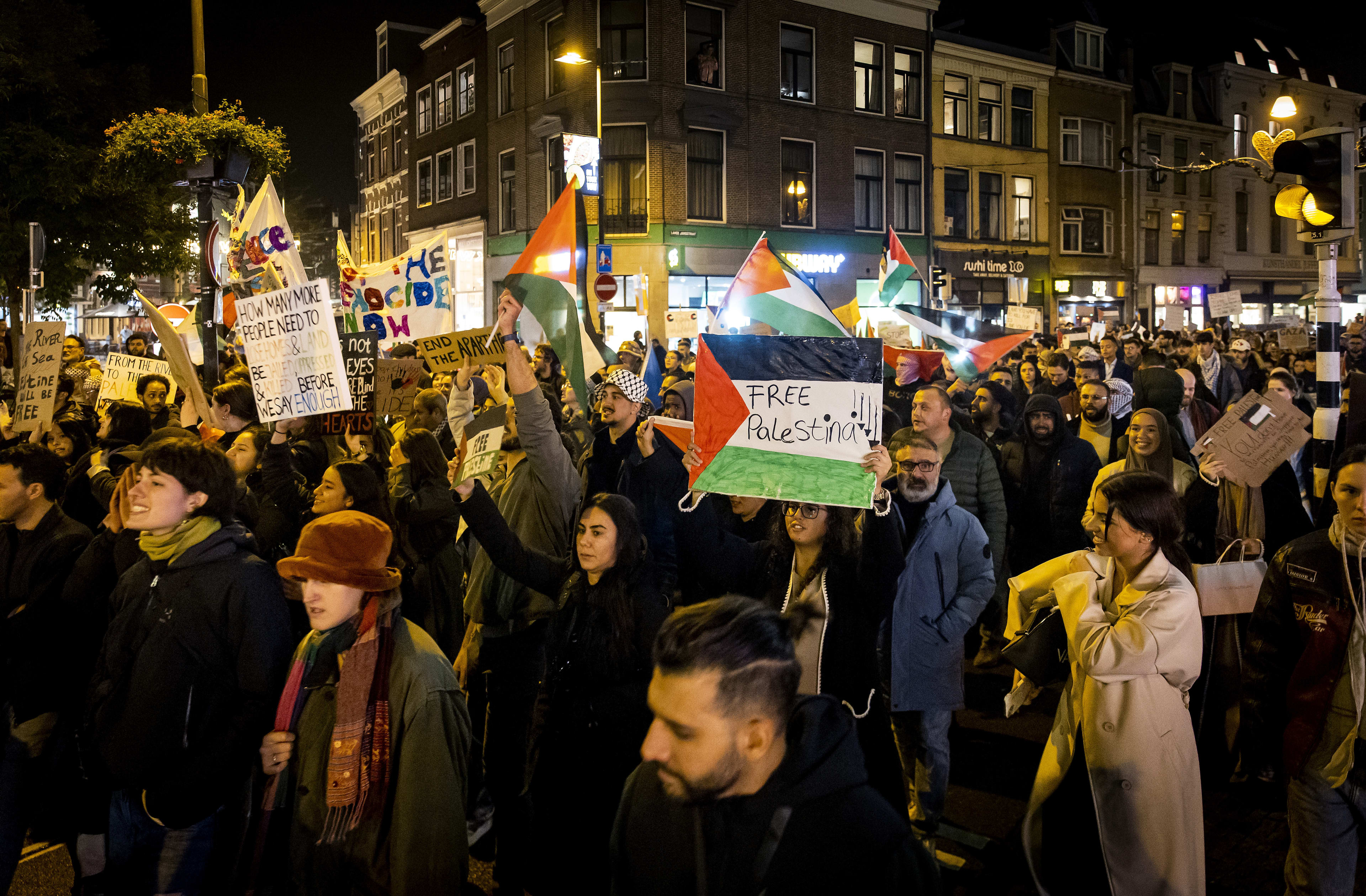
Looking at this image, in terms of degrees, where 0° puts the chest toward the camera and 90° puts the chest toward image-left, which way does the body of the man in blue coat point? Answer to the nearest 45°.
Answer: approximately 45°

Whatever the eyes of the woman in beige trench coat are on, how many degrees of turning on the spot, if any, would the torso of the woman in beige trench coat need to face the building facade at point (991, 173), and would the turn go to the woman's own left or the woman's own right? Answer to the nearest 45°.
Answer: approximately 135° to the woman's own right

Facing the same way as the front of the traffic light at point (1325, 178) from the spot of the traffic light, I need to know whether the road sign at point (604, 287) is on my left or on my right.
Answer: on my right

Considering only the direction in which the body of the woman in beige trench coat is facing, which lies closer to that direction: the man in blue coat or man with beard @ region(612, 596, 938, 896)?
the man with beard

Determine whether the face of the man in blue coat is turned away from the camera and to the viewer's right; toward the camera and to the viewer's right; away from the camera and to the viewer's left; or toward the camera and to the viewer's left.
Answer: toward the camera and to the viewer's left

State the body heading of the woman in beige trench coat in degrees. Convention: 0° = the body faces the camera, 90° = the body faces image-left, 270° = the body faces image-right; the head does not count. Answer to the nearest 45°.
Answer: approximately 45°

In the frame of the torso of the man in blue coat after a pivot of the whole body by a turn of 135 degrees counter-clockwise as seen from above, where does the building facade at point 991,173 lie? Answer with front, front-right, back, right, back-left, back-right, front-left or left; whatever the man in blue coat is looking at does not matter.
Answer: left

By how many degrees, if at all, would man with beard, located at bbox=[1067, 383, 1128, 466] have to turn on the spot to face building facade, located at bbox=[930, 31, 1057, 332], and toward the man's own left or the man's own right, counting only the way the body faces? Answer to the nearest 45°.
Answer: approximately 135° to the man's own right

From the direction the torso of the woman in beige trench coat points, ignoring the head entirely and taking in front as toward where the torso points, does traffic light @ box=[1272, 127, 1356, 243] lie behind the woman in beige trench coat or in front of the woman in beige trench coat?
behind

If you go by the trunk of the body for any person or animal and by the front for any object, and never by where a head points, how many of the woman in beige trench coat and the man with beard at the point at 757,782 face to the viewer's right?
0

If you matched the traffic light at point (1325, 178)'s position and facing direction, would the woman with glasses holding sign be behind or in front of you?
in front

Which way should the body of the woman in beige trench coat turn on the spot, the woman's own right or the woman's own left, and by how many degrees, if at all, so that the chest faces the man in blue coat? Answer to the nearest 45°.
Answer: approximately 90° to the woman's own right
